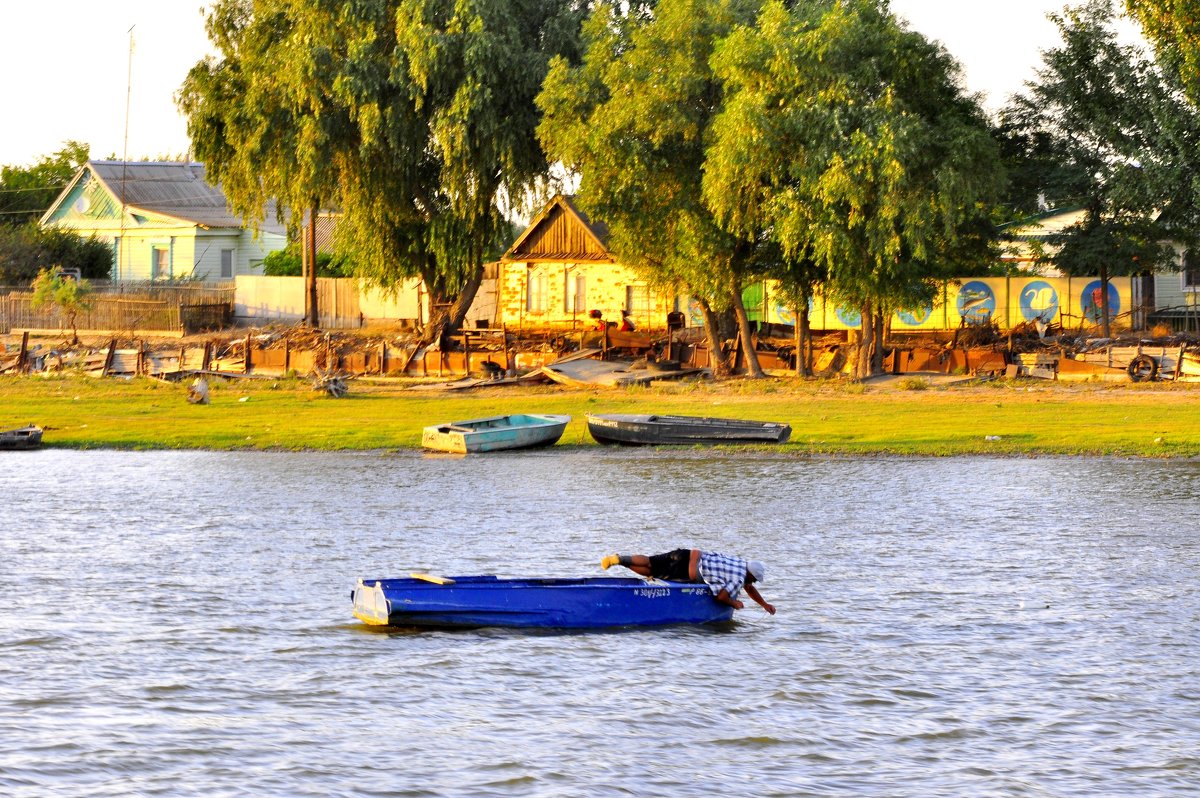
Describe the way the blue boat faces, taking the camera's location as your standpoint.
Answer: facing to the right of the viewer

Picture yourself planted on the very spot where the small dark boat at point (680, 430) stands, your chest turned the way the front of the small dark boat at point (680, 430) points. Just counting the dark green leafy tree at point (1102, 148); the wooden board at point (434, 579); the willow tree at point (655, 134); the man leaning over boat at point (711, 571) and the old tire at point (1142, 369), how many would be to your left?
2

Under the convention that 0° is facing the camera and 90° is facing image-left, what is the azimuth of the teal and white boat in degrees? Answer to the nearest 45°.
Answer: approximately 225°

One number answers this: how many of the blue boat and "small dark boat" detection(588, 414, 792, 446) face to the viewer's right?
1

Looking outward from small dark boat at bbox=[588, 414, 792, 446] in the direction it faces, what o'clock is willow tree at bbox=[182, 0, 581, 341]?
The willow tree is roughly at 2 o'clock from the small dark boat.

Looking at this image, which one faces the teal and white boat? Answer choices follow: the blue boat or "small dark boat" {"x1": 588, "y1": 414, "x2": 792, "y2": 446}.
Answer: the small dark boat

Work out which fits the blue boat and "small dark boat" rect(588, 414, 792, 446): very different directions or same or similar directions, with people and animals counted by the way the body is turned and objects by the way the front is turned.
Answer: very different directions

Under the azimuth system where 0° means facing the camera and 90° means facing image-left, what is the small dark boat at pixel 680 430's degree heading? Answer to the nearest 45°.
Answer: approximately 90°

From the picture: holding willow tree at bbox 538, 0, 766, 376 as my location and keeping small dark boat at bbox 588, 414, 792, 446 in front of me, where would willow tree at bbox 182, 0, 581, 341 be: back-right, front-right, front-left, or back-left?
back-right

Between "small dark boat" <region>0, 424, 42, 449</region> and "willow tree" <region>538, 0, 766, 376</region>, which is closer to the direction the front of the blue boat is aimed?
the willow tree

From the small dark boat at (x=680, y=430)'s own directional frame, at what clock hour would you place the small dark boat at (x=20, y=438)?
the small dark boat at (x=20, y=438) is roughly at 12 o'clock from the small dark boat at (x=680, y=430).

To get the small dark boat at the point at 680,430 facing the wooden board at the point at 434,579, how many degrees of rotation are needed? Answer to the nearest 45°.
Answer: approximately 90° to its left
